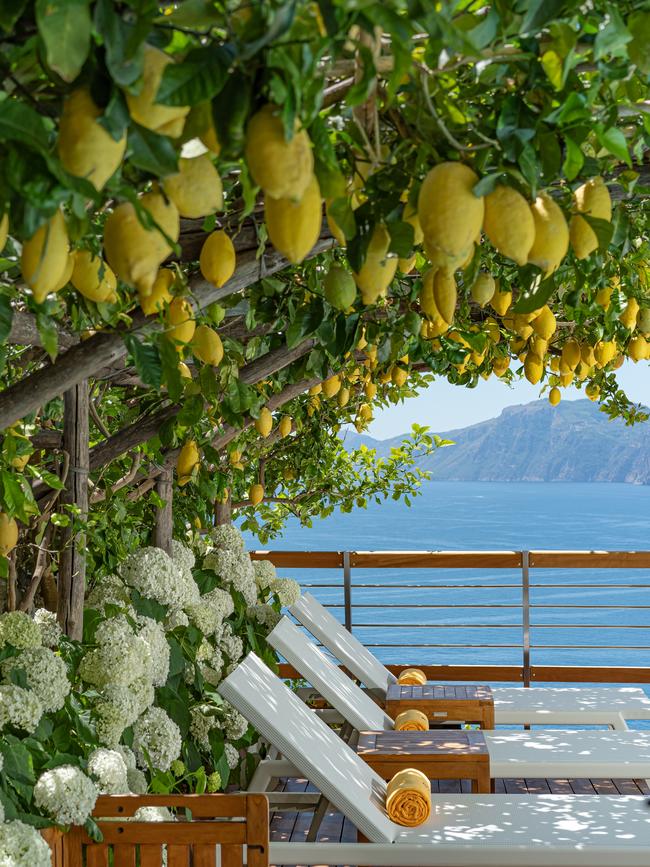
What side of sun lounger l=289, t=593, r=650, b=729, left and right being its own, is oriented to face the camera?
right

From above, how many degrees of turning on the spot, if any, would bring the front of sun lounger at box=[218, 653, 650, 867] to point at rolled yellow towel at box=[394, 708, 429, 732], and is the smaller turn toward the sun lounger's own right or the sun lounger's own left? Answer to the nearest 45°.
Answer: approximately 90° to the sun lounger's own left

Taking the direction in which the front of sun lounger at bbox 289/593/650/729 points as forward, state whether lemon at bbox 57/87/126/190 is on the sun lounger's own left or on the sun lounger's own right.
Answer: on the sun lounger's own right

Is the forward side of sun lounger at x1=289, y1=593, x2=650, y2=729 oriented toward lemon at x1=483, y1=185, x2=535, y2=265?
no

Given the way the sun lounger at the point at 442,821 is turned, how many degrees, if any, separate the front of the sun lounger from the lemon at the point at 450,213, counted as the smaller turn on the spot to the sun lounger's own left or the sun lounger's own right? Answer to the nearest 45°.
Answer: approximately 90° to the sun lounger's own right

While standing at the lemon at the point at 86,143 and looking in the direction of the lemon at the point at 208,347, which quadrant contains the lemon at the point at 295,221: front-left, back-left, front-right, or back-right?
front-right

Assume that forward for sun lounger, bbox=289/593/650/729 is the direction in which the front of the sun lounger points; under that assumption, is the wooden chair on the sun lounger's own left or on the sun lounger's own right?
on the sun lounger's own right

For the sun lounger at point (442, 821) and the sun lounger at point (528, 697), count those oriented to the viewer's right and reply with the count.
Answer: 2

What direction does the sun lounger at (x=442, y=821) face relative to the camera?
to the viewer's right

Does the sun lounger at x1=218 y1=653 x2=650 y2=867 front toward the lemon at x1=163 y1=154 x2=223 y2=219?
no

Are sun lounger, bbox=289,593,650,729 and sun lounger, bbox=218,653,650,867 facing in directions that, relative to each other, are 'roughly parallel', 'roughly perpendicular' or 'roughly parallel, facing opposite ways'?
roughly parallel
